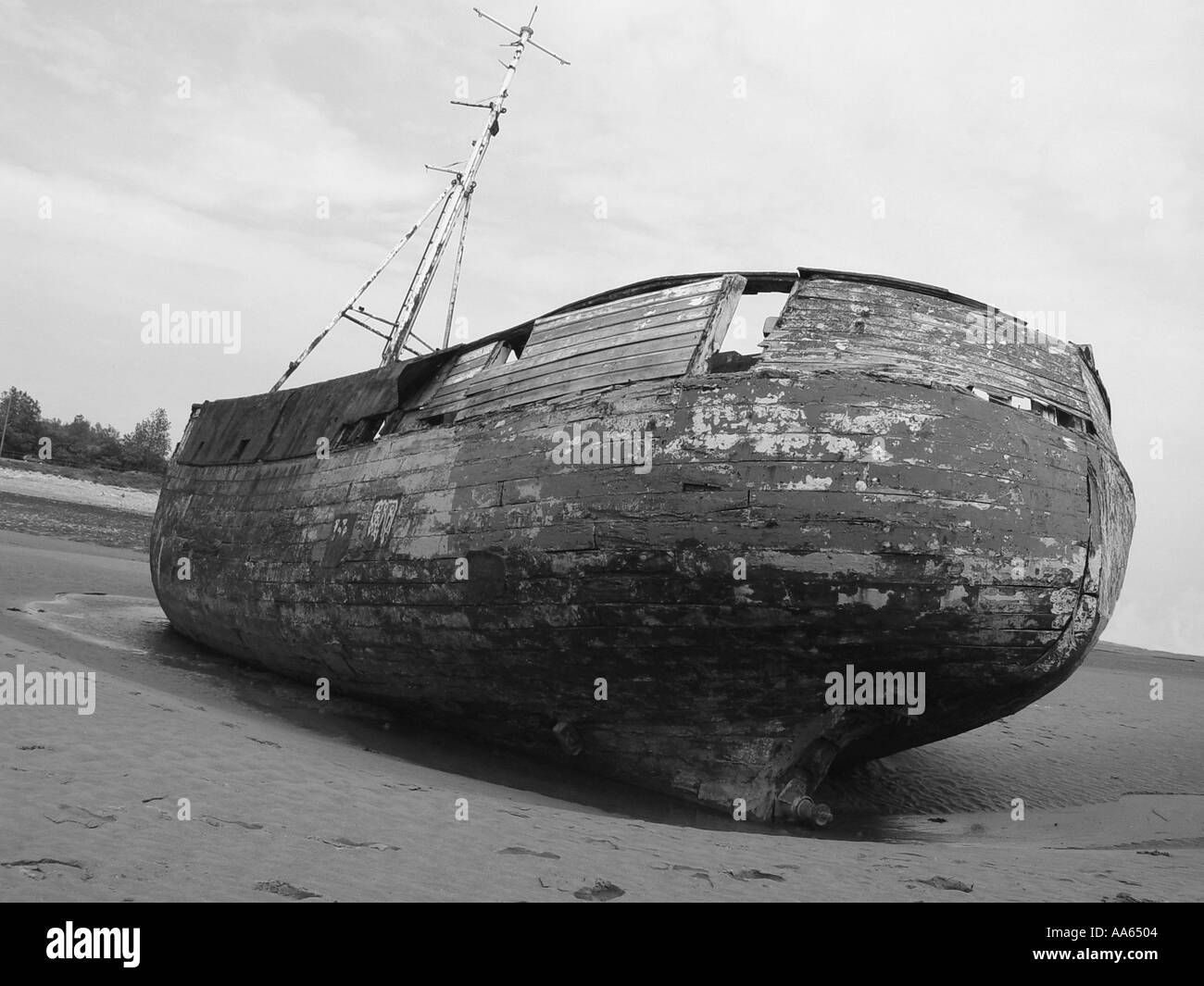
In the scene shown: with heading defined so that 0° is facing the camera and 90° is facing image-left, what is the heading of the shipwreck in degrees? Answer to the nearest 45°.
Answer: approximately 135°
